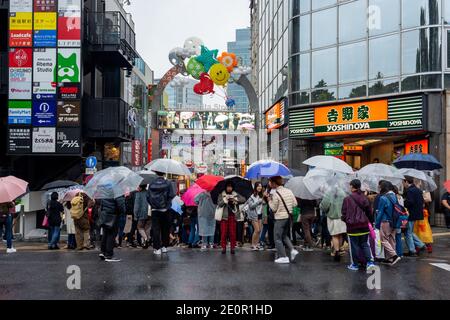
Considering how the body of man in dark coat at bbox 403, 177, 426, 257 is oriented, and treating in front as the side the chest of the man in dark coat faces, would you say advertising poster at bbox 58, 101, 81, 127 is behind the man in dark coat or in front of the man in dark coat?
in front
